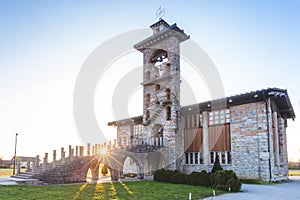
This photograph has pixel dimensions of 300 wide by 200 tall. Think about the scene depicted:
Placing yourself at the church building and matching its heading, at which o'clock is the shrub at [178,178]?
The shrub is roughly at 11 o'clock from the church building.

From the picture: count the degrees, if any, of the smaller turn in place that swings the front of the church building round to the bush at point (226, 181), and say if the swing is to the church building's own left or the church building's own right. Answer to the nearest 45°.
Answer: approximately 45° to the church building's own left

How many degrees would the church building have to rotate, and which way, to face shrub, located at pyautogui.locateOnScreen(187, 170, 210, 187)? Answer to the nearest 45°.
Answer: approximately 45° to its left

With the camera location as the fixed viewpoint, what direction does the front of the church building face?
facing the viewer and to the left of the viewer
